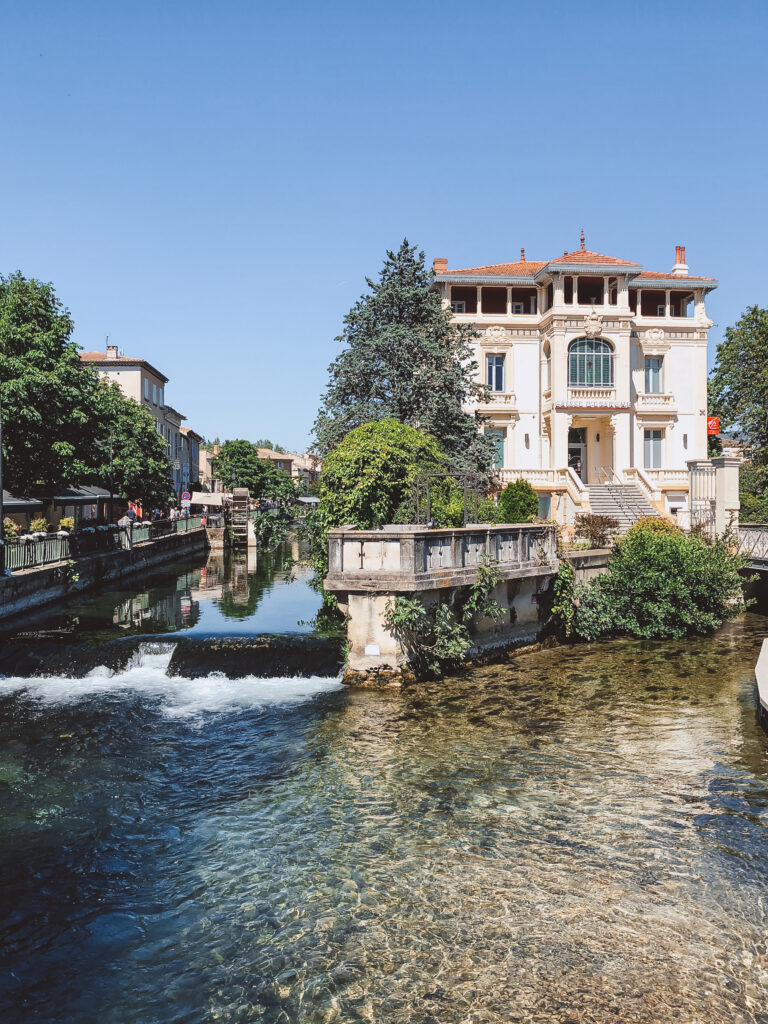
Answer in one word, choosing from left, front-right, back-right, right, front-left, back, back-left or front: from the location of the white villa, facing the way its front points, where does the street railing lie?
front-right

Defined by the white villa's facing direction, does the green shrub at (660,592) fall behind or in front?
in front

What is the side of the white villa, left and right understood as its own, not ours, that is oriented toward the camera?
front

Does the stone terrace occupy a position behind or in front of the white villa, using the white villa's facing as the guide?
in front

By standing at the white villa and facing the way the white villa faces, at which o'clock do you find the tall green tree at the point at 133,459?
The tall green tree is roughly at 3 o'clock from the white villa.

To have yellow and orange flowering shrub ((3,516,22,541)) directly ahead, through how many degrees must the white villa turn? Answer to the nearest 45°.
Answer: approximately 45° to its right

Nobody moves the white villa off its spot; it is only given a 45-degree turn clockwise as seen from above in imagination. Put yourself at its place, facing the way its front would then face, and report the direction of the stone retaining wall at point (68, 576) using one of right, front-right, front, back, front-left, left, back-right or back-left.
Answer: front

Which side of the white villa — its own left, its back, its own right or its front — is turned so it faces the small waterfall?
front

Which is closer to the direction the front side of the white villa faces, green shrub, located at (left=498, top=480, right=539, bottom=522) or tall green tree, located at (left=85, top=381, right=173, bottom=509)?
the green shrub

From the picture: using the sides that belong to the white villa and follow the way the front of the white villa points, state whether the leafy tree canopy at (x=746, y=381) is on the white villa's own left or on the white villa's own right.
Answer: on the white villa's own left

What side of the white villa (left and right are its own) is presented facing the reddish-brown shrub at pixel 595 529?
front

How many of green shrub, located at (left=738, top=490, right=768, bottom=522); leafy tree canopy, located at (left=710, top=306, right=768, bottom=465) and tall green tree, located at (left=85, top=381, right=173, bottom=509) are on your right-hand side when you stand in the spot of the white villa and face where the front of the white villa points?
1

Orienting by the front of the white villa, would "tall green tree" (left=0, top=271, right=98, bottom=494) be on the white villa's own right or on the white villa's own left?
on the white villa's own right

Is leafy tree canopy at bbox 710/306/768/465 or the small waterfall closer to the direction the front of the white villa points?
the small waterfall
